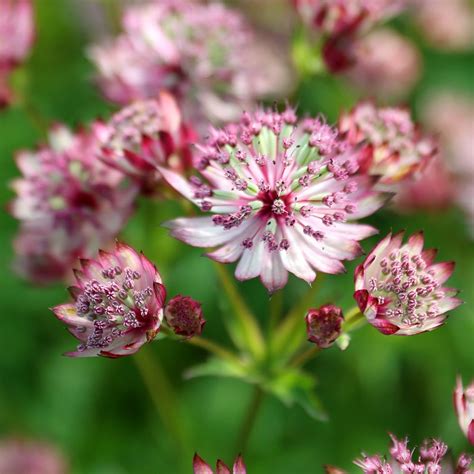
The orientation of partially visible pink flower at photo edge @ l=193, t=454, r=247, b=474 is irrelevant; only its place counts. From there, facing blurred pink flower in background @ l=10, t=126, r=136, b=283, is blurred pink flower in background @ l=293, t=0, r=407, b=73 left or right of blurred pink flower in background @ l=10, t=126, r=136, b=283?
right

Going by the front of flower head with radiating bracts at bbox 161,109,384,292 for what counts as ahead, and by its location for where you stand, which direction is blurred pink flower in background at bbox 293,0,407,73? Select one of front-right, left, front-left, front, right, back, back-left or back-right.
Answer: back

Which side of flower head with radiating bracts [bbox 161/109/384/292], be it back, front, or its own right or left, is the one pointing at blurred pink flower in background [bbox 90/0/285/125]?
back

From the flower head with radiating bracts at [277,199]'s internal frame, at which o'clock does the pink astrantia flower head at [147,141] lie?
The pink astrantia flower head is roughly at 4 o'clock from the flower head with radiating bracts.

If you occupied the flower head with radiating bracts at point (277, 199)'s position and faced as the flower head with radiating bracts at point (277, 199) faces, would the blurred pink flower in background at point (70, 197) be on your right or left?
on your right

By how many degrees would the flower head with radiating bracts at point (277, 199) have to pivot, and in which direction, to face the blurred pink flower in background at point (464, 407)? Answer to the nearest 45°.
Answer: approximately 45° to its left

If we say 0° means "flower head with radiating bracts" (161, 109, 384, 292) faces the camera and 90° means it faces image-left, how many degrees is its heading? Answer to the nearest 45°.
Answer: approximately 0°

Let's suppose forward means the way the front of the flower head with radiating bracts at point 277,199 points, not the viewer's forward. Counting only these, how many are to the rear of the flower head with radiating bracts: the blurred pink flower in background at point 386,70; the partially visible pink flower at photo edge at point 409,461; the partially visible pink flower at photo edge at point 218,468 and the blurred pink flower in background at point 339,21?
2
